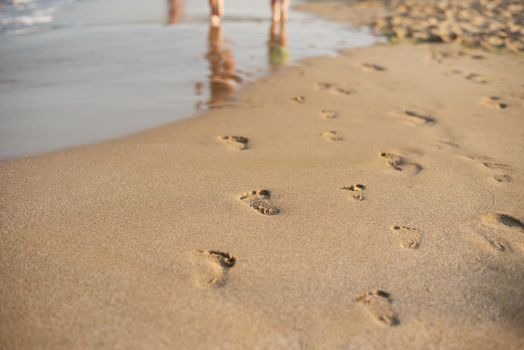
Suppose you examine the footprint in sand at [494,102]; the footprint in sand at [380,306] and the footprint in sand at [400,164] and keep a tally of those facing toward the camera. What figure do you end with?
0

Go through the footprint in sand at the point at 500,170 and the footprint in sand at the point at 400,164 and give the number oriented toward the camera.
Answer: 0

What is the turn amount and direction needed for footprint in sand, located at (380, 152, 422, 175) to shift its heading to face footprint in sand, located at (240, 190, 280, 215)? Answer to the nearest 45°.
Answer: approximately 90° to its left

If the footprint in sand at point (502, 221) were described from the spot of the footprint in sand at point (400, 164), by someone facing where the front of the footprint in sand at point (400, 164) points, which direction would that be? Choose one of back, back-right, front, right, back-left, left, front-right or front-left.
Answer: back

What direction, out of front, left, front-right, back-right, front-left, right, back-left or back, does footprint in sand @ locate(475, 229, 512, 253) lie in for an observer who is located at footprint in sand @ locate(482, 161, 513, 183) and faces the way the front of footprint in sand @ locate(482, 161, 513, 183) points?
back-left

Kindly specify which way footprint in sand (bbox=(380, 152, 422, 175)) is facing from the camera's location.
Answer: facing away from the viewer and to the left of the viewer

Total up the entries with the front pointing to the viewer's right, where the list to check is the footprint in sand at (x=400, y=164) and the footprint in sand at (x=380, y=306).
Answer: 0

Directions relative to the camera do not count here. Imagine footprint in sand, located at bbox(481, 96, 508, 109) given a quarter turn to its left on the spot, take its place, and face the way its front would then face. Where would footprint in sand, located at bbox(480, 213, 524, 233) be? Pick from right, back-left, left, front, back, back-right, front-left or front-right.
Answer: front-left

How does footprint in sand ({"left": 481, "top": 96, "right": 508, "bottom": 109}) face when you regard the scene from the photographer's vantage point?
facing away from the viewer and to the left of the viewer

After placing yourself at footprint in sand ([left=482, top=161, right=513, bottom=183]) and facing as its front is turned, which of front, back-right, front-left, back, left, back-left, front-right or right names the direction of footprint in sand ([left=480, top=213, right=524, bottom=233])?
back-left

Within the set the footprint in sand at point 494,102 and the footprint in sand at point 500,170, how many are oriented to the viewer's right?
0

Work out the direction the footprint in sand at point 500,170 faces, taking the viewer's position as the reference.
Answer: facing away from the viewer and to the left of the viewer
